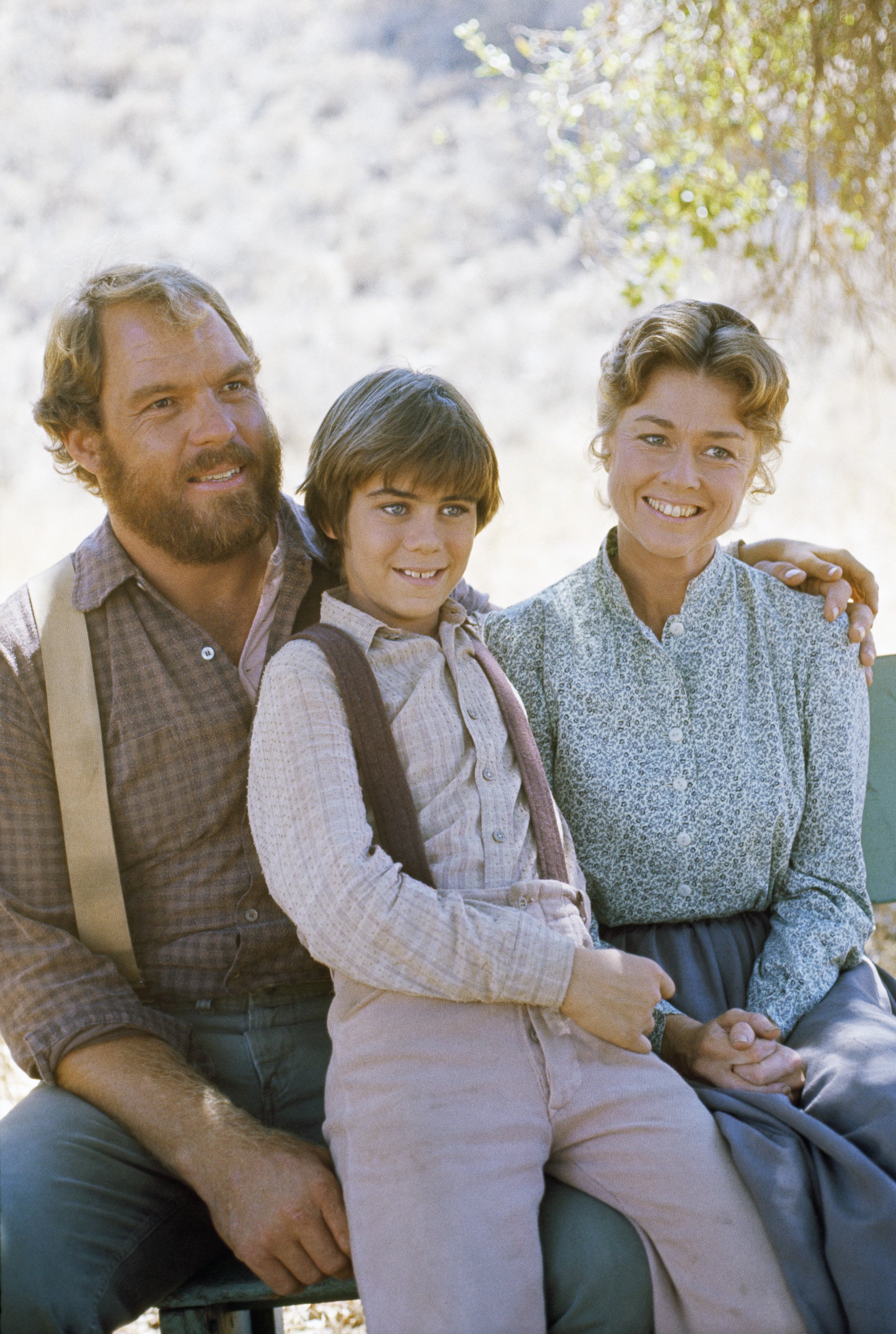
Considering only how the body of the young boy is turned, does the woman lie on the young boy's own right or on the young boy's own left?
on the young boy's own left

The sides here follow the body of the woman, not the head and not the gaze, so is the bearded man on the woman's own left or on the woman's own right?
on the woman's own right

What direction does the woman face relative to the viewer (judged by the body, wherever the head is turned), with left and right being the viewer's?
facing the viewer

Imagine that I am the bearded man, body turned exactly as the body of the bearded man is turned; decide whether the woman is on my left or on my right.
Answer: on my left

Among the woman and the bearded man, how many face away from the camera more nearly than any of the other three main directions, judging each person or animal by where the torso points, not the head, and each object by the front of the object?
0

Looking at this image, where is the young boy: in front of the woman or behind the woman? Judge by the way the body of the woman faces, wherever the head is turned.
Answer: in front

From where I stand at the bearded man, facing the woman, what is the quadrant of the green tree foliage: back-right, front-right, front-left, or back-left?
front-left

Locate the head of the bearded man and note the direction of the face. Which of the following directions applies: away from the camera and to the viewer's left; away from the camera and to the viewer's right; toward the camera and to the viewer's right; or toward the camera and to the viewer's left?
toward the camera and to the viewer's right

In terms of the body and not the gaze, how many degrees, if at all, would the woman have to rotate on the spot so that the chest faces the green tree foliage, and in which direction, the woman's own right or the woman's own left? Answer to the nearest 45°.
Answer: approximately 180°

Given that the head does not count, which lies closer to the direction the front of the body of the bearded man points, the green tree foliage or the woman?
the woman
